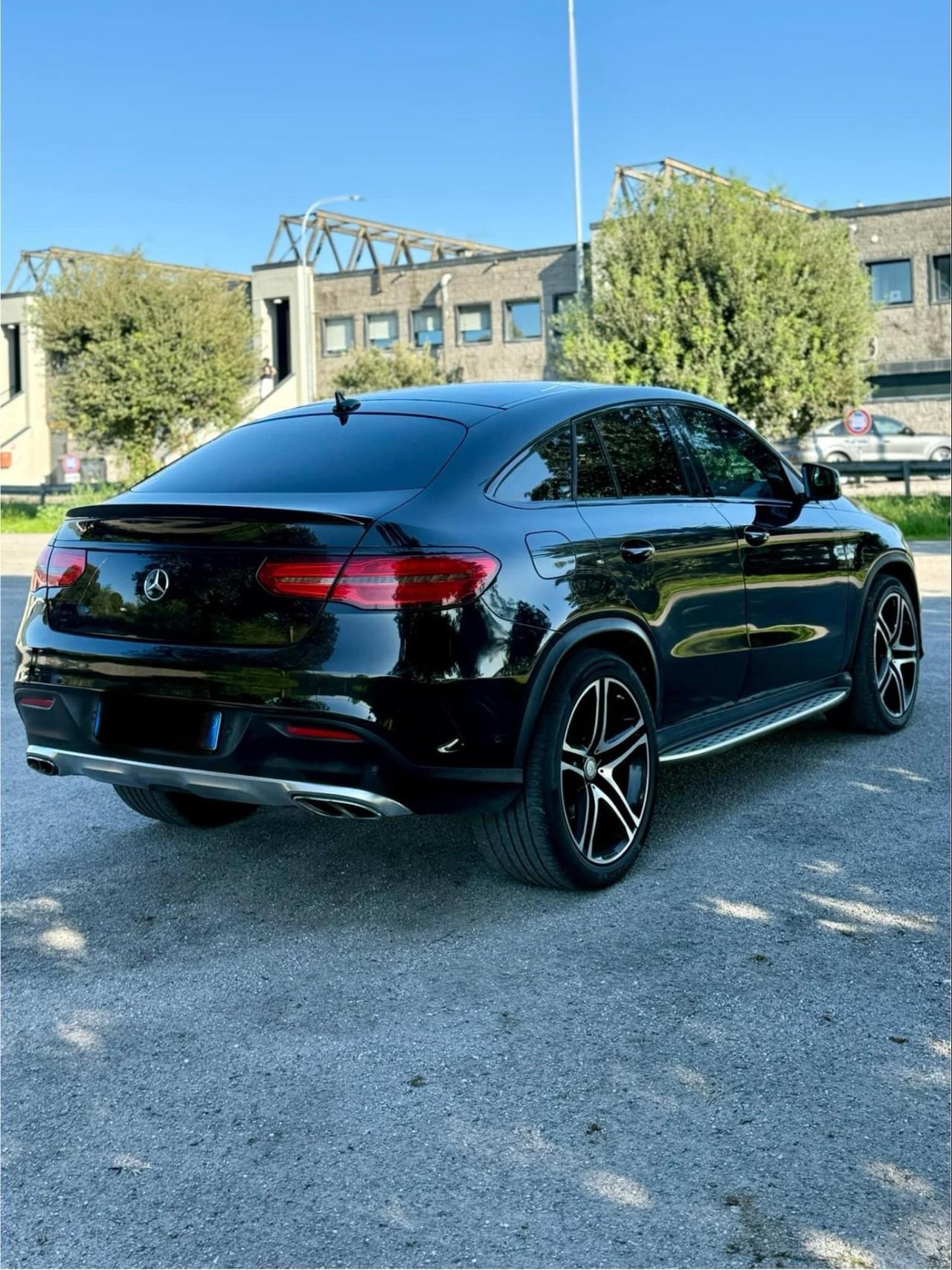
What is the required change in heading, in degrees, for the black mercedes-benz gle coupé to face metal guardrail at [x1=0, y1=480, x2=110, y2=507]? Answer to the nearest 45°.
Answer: approximately 45° to its left

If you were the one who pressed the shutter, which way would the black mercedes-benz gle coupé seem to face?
facing away from the viewer and to the right of the viewer

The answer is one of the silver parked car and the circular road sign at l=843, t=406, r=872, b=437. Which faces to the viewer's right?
the silver parked car

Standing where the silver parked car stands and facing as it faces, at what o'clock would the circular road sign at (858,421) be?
The circular road sign is roughly at 3 o'clock from the silver parked car.

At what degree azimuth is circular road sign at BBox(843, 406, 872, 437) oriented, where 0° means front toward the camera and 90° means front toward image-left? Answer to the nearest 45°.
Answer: approximately 0°

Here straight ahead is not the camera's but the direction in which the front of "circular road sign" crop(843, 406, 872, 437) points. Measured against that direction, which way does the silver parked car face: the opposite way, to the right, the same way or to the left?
to the left

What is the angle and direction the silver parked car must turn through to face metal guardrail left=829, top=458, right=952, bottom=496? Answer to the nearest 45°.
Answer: approximately 90° to its right

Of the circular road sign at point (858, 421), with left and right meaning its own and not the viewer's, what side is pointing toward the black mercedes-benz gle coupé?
front

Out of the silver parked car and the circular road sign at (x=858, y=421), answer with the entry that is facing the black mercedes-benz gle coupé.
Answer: the circular road sign
